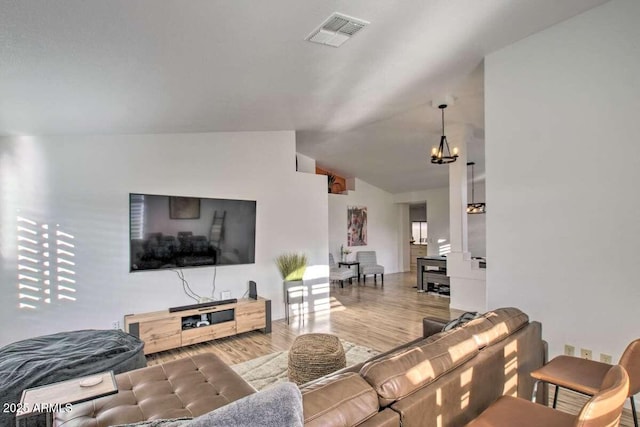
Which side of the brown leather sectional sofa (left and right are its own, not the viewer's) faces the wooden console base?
front

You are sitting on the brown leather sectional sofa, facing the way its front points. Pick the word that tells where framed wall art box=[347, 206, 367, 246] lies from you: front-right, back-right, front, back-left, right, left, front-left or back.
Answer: front-right

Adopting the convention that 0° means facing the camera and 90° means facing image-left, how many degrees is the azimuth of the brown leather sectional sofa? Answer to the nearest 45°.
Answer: approximately 135°

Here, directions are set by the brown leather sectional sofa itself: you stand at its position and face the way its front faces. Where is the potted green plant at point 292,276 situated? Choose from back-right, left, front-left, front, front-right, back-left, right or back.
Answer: front-right

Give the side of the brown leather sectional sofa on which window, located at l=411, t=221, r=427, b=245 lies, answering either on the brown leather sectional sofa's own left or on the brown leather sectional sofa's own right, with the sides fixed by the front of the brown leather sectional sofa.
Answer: on the brown leather sectional sofa's own right
